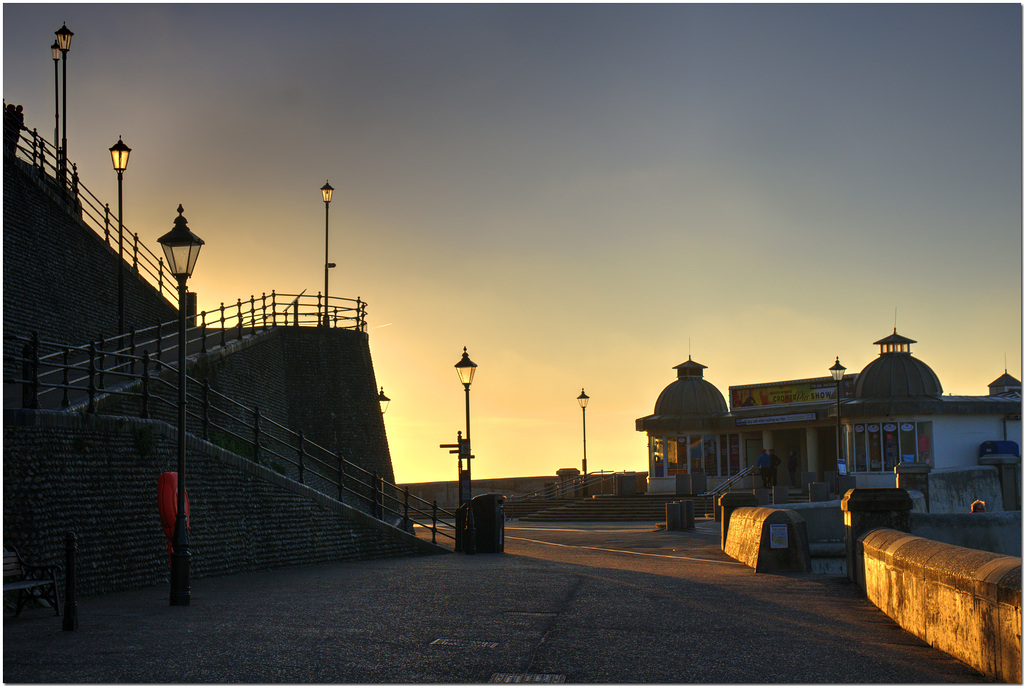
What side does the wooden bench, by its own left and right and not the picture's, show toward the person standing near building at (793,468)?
left

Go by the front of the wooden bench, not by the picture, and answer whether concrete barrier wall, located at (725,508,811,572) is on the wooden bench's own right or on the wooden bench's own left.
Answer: on the wooden bench's own left

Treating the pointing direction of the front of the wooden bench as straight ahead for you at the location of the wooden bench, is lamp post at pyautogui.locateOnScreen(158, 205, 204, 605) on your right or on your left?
on your left

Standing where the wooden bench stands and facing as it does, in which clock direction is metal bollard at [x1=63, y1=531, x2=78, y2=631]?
The metal bollard is roughly at 1 o'clock from the wooden bench.

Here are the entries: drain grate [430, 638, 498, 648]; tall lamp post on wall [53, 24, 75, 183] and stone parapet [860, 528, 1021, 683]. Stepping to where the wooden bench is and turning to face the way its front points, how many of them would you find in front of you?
2

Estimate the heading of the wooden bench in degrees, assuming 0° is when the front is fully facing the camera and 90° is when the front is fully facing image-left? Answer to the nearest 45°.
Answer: approximately 315°
